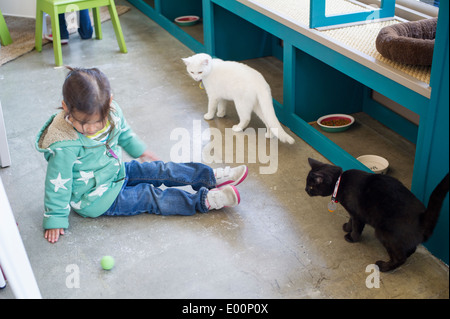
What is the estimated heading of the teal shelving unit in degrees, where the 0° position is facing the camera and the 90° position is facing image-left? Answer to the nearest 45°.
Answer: approximately 45°

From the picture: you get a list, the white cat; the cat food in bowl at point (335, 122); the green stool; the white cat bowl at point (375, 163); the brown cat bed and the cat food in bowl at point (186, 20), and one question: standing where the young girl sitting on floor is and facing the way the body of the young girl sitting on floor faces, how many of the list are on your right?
0

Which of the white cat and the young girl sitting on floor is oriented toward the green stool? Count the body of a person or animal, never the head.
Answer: the white cat

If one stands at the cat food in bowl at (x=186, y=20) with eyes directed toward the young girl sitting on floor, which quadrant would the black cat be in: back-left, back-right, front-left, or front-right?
front-left

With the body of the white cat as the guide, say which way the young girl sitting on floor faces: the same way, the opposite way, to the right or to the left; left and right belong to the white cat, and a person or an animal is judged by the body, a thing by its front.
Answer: the opposite way

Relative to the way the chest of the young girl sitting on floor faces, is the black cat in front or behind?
in front

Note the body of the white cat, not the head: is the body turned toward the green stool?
yes

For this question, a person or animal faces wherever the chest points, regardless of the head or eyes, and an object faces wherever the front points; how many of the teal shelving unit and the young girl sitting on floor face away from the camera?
0

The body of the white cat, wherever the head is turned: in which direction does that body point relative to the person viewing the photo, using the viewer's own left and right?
facing away from the viewer and to the left of the viewer

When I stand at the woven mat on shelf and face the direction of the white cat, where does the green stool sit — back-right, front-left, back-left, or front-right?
front-right

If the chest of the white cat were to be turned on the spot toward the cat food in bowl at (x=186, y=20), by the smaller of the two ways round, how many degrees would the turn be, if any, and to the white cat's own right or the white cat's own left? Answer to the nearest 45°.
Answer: approximately 45° to the white cat's own right

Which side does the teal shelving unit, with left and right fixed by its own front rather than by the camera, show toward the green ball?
front

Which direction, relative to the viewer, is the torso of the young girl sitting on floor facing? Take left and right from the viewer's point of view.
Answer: facing the viewer and to the right of the viewer
